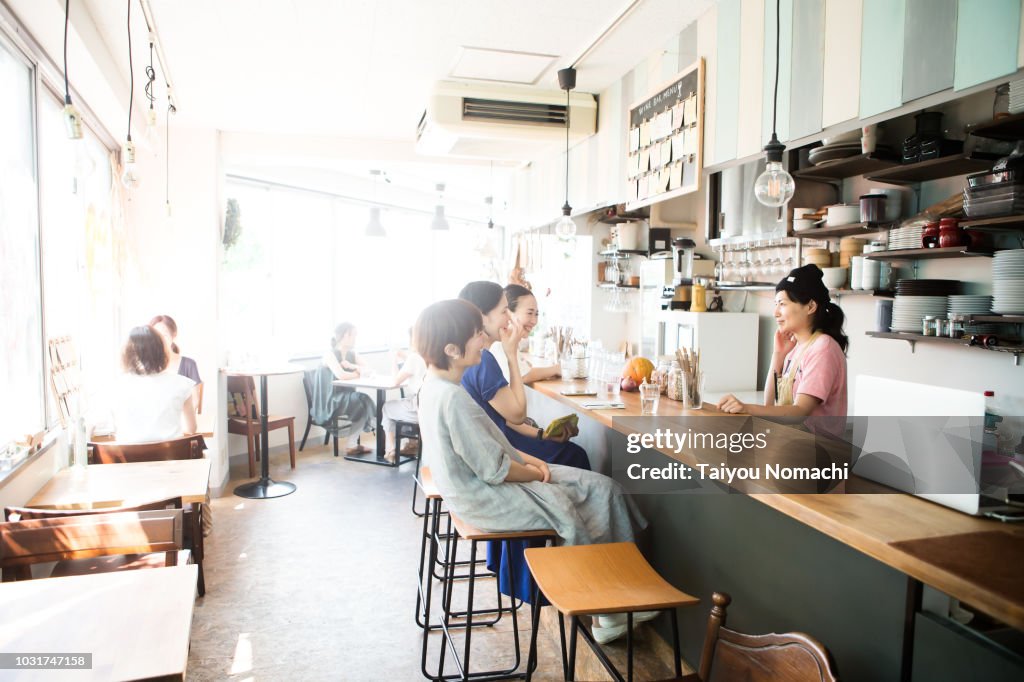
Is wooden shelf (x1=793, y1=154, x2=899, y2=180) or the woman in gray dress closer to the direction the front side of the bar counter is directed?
the woman in gray dress

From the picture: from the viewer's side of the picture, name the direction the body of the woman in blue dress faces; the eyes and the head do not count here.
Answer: to the viewer's right

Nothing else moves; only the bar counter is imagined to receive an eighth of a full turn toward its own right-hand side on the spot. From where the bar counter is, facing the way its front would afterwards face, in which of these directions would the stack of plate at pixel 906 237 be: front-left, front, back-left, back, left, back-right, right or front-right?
right

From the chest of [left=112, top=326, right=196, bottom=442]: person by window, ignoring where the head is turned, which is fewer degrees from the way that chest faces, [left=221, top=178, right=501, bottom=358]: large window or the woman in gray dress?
the large window

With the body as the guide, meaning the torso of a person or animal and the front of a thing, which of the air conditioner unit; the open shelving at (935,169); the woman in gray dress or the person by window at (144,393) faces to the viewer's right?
the woman in gray dress

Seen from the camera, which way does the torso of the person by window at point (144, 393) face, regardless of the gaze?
away from the camera

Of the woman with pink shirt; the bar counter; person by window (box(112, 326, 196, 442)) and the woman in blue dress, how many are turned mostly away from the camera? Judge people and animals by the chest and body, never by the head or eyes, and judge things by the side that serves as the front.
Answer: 1

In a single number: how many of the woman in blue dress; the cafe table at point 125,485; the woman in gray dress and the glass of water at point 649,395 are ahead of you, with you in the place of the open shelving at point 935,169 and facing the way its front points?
4

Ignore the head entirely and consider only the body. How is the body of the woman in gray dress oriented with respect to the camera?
to the viewer's right

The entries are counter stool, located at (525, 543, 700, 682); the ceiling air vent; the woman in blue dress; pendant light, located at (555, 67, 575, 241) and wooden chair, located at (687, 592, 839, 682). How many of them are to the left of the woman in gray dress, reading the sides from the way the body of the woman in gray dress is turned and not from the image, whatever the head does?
3

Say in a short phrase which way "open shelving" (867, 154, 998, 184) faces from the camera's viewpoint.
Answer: facing the viewer and to the left of the viewer

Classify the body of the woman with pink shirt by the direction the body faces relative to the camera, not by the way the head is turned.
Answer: to the viewer's left

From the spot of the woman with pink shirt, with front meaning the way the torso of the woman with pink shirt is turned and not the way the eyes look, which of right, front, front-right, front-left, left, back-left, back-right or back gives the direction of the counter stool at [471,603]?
front-left

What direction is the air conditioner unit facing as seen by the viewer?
toward the camera

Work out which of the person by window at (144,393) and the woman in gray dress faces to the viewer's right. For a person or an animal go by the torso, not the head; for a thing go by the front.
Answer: the woman in gray dress

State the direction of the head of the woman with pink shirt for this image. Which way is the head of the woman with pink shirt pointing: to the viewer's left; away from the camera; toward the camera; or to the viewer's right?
to the viewer's left

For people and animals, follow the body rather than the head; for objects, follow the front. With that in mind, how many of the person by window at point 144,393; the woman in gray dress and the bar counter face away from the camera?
1

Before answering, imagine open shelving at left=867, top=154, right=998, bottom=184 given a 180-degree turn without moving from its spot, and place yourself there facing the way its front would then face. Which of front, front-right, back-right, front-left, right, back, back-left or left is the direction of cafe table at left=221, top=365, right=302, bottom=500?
back-left

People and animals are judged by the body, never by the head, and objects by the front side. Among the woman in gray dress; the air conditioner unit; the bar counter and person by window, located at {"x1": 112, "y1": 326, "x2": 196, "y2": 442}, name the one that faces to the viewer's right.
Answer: the woman in gray dress
